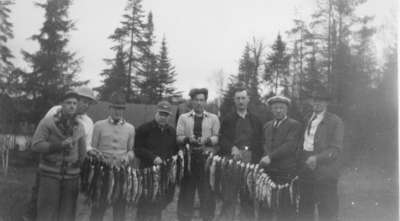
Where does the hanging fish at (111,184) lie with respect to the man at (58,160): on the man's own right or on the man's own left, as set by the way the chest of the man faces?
on the man's own left

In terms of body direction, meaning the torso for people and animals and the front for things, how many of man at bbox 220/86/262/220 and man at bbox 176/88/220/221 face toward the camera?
2

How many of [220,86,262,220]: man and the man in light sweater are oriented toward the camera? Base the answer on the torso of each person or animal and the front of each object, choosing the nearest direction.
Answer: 2

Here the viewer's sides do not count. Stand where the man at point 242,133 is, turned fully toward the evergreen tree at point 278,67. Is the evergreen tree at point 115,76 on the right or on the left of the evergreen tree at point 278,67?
left

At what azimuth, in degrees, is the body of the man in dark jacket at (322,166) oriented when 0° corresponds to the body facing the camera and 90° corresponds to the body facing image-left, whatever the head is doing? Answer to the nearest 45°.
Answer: approximately 45°

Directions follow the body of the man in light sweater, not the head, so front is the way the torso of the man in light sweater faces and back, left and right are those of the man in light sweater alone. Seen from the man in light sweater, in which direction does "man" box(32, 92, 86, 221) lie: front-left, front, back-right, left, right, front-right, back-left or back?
front-right

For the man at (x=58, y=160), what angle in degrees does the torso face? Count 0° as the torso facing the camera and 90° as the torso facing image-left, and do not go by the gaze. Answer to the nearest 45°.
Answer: approximately 315°

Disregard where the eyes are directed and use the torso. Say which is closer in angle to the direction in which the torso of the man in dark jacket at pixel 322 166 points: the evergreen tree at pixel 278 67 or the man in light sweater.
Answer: the man in light sweater

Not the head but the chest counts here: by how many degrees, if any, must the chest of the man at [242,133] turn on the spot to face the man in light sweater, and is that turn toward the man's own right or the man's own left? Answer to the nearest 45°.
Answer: approximately 90° to the man's own right

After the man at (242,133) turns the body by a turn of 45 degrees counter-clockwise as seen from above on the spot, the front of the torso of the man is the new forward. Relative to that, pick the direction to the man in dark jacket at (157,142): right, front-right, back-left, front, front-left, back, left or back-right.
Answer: back-right
